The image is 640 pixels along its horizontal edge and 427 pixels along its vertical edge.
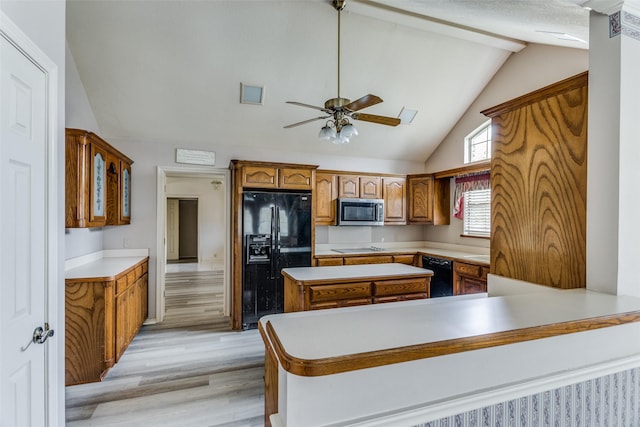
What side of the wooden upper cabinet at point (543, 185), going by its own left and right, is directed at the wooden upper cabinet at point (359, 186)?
front

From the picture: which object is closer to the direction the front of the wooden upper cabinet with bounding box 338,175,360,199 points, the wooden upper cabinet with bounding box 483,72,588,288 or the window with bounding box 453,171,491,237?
the wooden upper cabinet

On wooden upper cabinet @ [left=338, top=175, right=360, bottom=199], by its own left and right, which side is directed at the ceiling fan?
front

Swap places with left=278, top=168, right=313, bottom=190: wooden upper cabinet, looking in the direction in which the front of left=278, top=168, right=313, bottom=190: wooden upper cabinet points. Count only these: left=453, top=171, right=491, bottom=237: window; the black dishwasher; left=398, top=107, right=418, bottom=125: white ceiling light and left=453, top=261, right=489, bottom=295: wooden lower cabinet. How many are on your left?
4

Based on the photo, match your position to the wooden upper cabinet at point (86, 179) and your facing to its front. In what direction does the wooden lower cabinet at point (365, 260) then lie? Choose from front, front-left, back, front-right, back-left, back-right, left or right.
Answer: front-left

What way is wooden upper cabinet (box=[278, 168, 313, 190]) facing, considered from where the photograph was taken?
facing the viewer

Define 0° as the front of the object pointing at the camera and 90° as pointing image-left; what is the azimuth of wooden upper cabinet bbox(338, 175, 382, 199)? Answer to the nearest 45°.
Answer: approximately 0°

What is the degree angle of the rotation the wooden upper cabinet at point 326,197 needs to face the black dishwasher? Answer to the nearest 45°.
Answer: approximately 90° to its left

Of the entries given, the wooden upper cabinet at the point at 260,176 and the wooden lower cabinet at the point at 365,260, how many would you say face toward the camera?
2

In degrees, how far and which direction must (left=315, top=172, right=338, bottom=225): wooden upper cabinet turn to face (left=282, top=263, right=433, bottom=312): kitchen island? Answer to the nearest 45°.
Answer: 0° — it already faces it

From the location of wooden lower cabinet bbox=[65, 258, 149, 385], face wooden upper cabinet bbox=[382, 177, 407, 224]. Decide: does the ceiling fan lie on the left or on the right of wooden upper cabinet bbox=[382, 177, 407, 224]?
right
